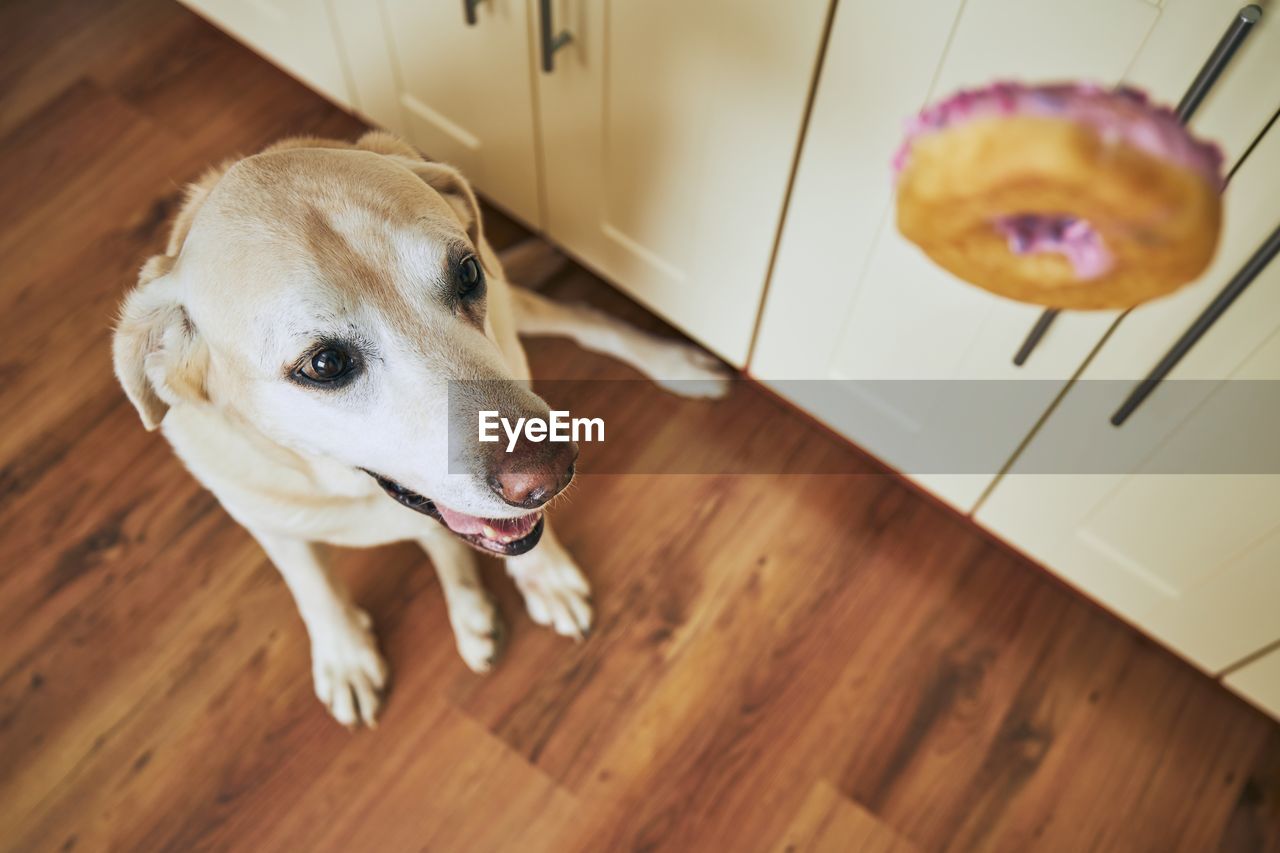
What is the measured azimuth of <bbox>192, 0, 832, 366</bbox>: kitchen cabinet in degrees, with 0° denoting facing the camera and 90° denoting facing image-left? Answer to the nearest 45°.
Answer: approximately 45°

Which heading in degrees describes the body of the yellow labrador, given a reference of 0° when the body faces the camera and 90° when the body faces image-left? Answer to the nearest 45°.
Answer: approximately 315°
